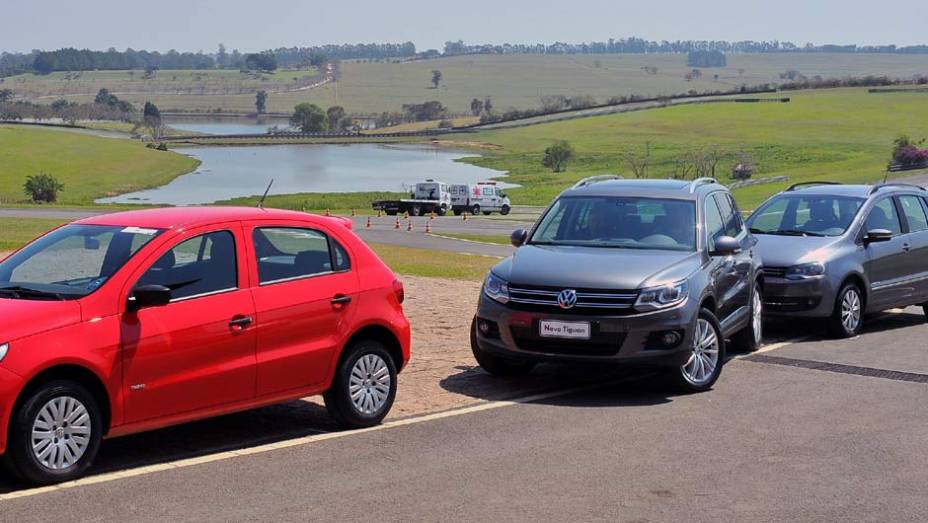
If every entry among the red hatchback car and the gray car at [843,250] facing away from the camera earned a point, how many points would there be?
0

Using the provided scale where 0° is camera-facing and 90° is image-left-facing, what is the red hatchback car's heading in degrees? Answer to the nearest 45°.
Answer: approximately 45°

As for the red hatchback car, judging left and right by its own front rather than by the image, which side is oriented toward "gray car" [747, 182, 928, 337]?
back

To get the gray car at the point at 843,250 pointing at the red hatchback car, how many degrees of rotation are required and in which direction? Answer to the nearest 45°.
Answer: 0° — it already faces it

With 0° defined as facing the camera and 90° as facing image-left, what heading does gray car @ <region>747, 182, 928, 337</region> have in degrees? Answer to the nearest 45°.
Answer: approximately 45°

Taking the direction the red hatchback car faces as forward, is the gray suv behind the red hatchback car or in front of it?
behind
